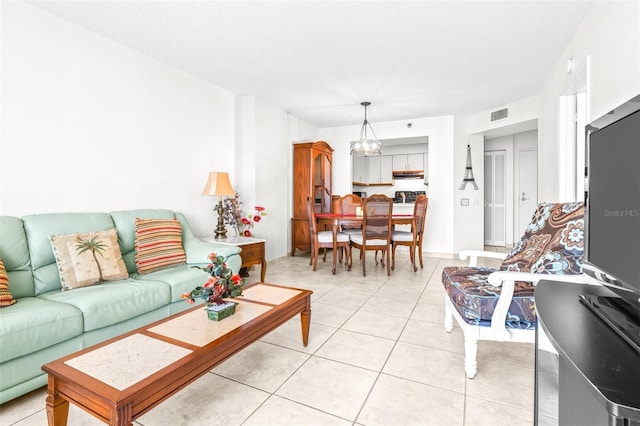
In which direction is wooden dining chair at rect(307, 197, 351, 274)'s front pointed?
to the viewer's right

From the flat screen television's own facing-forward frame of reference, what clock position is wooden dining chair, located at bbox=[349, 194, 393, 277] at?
The wooden dining chair is roughly at 3 o'clock from the flat screen television.

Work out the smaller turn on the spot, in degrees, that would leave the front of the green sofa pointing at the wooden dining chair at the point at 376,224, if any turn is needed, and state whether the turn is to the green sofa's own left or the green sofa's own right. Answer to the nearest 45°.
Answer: approximately 45° to the green sofa's own left

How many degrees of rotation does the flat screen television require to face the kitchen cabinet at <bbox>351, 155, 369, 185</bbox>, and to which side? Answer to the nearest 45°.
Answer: approximately 90° to its right

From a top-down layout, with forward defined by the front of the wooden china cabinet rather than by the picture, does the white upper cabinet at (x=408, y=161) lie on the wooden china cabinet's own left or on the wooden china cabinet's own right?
on the wooden china cabinet's own left

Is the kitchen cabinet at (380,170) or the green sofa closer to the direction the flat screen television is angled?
the green sofa

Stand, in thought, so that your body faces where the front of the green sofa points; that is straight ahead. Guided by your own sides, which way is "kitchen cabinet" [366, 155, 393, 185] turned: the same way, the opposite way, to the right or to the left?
to the right

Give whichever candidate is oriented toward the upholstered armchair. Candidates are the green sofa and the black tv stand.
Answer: the green sofa

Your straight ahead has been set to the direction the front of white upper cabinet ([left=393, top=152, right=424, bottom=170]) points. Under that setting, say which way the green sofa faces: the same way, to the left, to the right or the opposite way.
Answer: to the left

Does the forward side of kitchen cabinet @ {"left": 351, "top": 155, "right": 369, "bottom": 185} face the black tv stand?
yes

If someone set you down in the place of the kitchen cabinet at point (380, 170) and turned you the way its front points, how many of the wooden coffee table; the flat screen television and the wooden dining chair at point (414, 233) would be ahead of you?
3

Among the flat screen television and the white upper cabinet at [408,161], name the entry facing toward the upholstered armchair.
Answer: the white upper cabinet

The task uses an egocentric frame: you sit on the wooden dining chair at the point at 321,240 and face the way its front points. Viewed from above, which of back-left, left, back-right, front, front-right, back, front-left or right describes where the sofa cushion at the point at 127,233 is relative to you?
back-right
